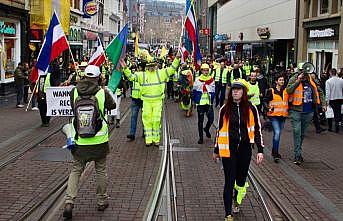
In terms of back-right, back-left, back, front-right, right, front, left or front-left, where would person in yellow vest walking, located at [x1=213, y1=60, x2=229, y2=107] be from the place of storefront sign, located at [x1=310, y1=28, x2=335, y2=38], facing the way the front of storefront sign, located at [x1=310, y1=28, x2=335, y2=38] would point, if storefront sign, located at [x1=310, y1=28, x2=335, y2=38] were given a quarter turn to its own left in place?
right

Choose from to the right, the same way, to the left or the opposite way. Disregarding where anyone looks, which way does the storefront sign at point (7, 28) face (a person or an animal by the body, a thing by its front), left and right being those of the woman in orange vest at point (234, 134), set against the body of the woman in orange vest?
to the left

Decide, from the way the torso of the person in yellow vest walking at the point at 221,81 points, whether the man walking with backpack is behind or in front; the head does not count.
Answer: in front

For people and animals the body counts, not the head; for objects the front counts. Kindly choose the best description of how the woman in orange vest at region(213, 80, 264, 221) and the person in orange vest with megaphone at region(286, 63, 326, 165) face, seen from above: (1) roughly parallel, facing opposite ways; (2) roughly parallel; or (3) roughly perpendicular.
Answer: roughly parallel

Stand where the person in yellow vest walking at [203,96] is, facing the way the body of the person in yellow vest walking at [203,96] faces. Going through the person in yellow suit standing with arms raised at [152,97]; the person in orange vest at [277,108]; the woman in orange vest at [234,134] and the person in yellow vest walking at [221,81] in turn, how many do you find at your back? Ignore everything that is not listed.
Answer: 1

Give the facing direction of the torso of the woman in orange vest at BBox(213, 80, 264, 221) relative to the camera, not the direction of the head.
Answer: toward the camera

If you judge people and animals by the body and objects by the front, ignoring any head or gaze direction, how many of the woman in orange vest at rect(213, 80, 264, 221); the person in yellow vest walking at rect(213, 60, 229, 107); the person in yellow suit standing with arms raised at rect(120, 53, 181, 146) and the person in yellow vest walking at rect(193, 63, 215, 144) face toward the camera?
4

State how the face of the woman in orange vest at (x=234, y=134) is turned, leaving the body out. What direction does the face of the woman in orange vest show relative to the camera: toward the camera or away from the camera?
toward the camera

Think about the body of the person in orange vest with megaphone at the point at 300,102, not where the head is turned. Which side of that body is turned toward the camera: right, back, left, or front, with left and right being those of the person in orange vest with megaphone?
front

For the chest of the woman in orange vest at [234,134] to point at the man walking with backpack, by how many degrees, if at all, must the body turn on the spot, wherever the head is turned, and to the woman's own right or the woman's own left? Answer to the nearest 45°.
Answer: approximately 90° to the woman's own right

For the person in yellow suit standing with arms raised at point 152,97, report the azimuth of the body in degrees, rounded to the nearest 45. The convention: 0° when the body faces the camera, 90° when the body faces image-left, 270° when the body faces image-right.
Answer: approximately 0°

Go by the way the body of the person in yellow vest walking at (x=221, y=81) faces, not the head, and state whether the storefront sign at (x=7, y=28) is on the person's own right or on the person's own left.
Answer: on the person's own right

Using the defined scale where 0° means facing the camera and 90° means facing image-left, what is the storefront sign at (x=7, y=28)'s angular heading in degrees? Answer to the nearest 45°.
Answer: approximately 315°

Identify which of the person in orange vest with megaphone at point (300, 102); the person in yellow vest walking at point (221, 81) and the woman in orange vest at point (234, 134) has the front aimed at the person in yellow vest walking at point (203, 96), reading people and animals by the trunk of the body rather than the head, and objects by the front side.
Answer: the person in yellow vest walking at point (221, 81)

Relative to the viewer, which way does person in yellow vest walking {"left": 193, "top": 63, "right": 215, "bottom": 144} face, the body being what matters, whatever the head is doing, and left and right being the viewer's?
facing the viewer

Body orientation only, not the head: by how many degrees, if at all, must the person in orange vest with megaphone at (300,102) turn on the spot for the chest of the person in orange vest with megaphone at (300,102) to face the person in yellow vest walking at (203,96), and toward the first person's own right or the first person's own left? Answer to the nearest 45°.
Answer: approximately 135° to the first person's own right
